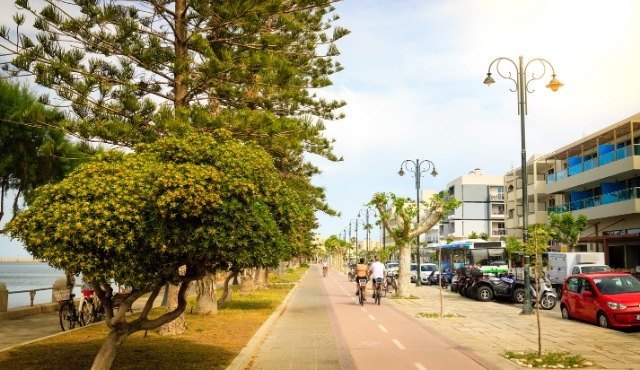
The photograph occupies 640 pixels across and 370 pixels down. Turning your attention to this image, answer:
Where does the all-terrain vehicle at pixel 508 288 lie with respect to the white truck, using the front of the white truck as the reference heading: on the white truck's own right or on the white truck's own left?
on the white truck's own right

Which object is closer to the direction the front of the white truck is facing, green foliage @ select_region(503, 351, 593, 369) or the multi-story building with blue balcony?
the green foliage

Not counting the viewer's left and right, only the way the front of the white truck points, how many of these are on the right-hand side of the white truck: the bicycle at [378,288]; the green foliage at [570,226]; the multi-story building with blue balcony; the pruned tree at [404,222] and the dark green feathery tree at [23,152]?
3

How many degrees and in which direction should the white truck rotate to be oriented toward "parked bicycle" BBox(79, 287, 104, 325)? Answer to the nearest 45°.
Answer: approximately 90° to its right

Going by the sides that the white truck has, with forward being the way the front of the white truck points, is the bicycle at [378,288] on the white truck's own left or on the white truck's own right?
on the white truck's own right

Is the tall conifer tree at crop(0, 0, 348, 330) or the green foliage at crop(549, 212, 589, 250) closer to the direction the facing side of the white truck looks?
the tall conifer tree
